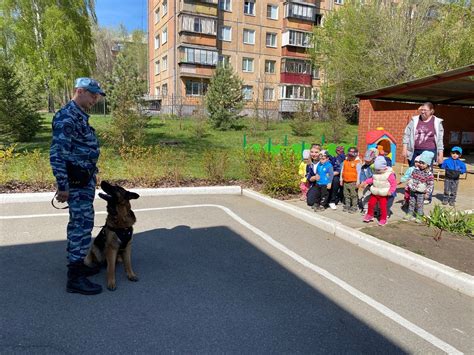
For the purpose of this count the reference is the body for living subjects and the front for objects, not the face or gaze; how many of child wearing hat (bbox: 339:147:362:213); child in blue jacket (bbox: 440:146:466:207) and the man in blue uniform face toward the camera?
2

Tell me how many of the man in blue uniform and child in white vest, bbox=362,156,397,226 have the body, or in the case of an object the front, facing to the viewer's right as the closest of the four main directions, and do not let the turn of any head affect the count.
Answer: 1

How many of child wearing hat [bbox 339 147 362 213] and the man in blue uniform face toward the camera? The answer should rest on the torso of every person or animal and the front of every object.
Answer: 1

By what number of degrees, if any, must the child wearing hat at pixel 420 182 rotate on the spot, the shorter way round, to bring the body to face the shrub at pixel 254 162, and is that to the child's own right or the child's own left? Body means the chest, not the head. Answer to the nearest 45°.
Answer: approximately 45° to the child's own right

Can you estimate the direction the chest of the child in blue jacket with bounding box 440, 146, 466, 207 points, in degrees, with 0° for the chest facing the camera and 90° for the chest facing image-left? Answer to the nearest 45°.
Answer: approximately 0°

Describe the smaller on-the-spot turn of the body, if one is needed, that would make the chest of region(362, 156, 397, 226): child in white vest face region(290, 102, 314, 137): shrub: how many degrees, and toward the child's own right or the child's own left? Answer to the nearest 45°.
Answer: approximately 135° to the child's own right

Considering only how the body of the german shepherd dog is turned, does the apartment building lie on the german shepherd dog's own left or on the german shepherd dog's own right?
on the german shepherd dog's own left

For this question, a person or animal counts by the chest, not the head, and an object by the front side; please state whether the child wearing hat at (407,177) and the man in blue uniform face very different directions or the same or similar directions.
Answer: very different directions

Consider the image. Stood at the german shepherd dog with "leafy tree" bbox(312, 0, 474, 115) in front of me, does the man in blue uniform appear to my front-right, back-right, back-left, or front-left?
back-left

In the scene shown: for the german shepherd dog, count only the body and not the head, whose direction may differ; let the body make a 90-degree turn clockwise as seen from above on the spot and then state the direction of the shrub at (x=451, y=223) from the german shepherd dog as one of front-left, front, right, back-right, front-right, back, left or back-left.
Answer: back-left

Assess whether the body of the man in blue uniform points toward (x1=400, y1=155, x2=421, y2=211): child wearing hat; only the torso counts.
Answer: yes

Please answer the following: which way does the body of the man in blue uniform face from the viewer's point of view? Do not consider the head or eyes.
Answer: to the viewer's right

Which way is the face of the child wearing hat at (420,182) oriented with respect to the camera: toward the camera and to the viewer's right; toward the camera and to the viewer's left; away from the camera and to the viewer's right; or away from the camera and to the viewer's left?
toward the camera and to the viewer's left

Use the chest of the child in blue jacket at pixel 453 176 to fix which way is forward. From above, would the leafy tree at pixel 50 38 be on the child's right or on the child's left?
on the child's right
